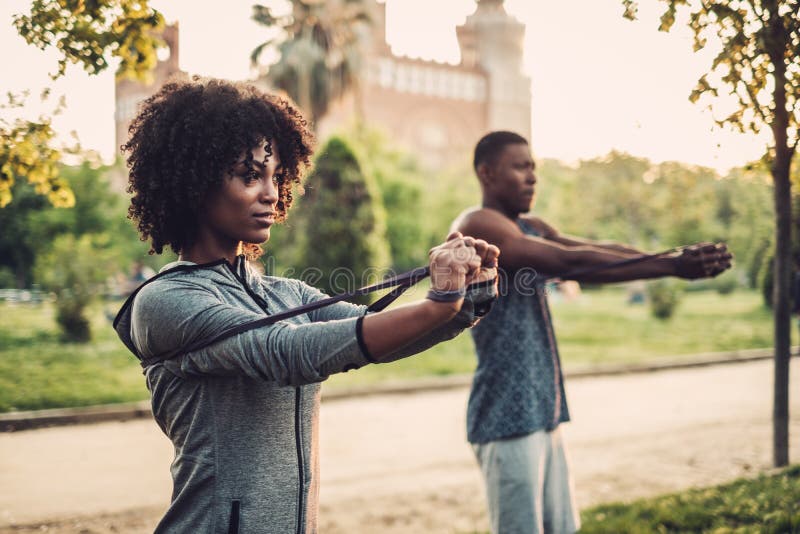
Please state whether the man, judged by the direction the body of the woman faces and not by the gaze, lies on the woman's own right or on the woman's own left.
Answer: on the woman's own left

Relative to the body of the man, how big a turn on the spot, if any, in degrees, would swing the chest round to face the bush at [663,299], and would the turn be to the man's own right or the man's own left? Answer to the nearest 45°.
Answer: approximately 90° to the man's own left

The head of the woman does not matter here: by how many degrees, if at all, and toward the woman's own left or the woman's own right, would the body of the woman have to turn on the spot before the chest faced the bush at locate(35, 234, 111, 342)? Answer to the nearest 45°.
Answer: approximately 135° to the woman's own left

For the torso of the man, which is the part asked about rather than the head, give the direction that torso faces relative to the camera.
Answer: to the viewer's right

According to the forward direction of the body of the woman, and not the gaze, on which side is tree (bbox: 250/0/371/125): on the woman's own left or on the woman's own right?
on the woman's own left

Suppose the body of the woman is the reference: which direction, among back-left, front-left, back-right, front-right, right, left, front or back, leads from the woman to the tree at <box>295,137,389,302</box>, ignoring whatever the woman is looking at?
back-left

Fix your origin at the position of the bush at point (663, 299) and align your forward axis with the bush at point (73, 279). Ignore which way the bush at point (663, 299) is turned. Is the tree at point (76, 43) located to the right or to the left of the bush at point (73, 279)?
left

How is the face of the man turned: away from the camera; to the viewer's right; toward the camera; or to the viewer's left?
to the viewer's right

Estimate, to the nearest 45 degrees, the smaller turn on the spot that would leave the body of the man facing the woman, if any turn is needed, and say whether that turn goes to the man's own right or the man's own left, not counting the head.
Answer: approximately 90° to the man's own right
